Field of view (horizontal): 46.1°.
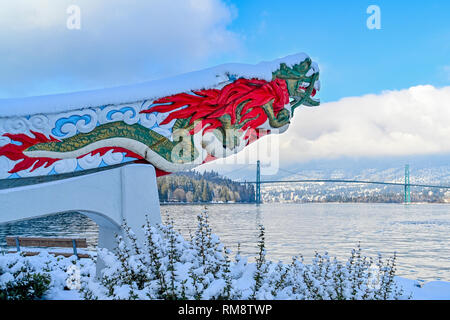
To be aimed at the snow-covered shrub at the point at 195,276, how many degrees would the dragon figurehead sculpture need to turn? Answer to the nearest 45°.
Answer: approximately 90° to its right

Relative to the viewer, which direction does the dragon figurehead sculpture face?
to the viewer's right
